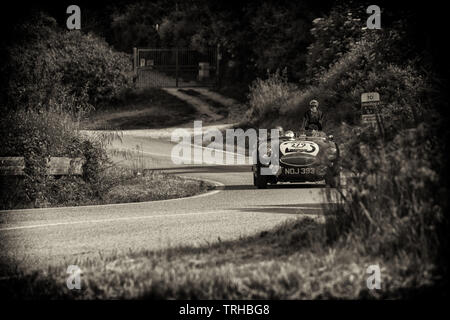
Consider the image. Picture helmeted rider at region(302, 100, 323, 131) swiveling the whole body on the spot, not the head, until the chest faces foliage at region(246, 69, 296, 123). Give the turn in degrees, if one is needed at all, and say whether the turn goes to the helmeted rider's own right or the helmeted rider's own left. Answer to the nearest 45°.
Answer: approximately 180°

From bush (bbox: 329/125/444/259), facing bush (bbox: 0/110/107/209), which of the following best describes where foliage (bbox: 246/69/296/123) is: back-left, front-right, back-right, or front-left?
front-right

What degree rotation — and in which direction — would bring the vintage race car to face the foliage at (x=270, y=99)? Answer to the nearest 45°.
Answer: approximately 180°

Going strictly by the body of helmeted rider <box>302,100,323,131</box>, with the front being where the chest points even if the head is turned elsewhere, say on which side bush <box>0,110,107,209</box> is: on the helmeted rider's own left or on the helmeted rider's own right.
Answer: on the helmeted rider's own right

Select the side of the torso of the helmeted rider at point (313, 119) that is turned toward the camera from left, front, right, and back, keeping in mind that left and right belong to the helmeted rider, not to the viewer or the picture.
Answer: front

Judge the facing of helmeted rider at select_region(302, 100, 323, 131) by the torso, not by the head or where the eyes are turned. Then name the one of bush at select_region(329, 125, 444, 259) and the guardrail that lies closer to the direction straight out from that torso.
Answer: the bush

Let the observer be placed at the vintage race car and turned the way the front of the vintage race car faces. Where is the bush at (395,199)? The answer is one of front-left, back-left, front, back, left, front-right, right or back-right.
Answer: front

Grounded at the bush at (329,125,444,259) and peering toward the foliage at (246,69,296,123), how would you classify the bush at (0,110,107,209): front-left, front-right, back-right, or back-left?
front-left

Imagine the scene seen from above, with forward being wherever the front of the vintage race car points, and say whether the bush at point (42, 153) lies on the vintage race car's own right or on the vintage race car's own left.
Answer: on the vintage race car's own right

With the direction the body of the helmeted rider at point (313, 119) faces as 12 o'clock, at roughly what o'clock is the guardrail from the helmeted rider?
The guardrail is roughly at 2 o'clock from the helmeted rider.

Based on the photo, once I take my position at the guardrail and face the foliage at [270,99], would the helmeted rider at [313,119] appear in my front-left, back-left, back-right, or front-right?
front-right

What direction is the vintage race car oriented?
toward the camera
